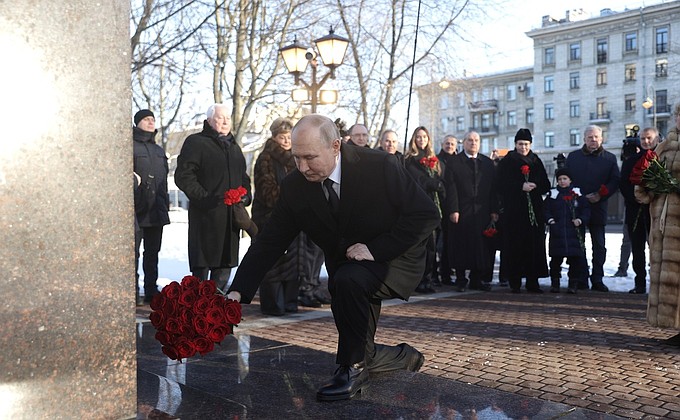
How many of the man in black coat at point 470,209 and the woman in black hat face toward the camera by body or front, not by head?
2

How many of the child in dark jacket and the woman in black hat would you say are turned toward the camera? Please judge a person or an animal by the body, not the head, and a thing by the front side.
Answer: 2

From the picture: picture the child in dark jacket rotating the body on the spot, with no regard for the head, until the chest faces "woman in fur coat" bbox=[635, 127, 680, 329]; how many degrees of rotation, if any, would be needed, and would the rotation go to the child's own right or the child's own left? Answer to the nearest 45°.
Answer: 0° — they already face them

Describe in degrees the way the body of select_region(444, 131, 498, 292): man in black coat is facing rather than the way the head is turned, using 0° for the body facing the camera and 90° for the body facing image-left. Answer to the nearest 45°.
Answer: approximately 0°

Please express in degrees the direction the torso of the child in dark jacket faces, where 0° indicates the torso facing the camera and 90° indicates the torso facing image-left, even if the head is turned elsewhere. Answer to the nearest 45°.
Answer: approximately 0°

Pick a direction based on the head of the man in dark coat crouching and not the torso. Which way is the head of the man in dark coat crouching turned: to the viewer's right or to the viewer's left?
to the viewer's left

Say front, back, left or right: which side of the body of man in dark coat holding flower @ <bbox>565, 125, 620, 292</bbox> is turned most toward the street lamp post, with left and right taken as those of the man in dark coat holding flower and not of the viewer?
right
